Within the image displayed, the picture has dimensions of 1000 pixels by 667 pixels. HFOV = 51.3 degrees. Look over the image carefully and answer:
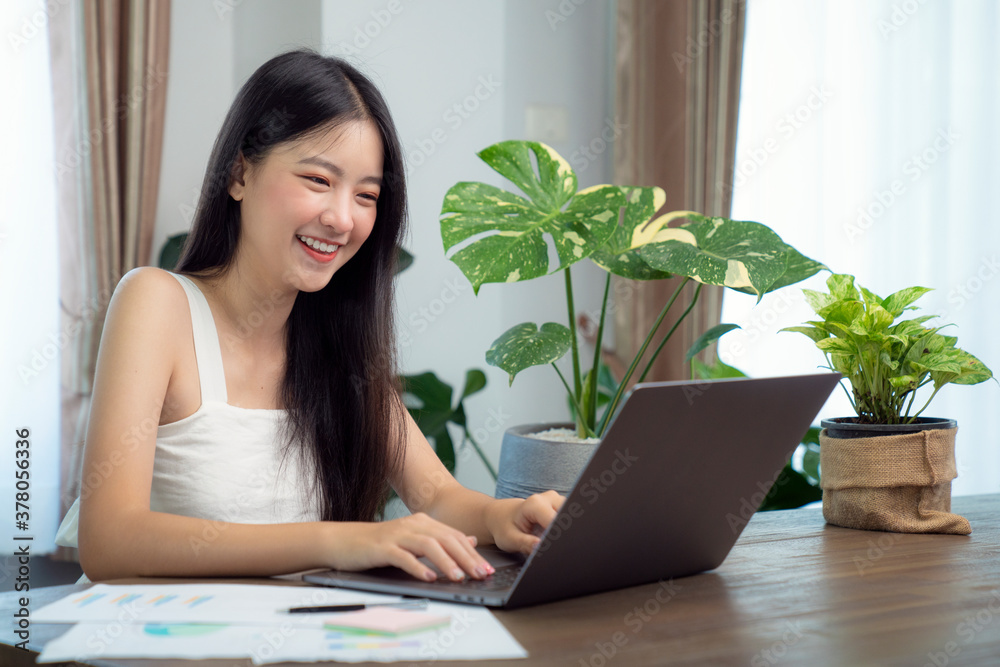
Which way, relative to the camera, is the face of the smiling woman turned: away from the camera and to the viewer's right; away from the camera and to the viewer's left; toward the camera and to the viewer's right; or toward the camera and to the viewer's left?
toward the camera and to the viewer's right

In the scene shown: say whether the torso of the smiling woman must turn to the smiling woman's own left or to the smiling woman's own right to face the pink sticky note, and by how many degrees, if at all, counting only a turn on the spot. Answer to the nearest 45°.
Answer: approximately 45° to the smiling woman's own right

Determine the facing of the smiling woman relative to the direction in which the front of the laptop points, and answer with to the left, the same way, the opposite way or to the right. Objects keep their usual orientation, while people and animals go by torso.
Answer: the opposite way

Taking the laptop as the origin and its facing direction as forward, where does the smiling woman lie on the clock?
The smiling woman is roughly at 12 o'clock from the laptop.

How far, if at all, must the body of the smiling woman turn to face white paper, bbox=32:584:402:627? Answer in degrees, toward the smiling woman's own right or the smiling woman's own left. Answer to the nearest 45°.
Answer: approximately 45° to the smiling woman's own right

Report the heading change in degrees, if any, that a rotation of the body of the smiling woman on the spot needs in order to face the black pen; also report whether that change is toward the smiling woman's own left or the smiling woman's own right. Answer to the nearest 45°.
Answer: approximately 45° to the smiling woman's own right

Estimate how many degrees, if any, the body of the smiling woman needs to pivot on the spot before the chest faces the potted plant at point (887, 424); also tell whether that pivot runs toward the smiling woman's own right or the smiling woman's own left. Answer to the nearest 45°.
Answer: approximately 45° to the smiling woman's own left

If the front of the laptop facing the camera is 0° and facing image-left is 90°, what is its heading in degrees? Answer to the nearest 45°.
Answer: approximately 135°
